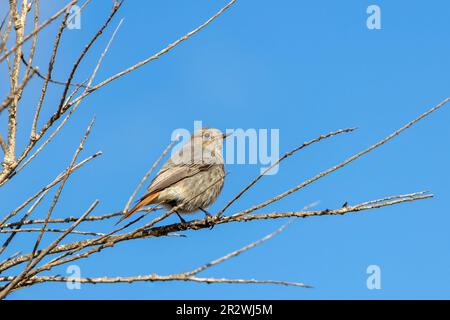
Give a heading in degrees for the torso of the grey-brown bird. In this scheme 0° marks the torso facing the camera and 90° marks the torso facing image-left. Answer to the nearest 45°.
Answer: approximately 270°
